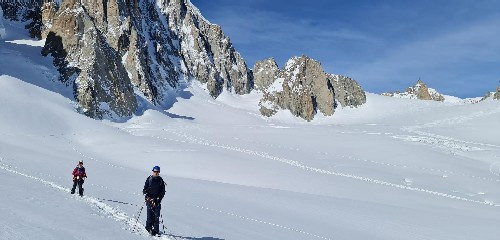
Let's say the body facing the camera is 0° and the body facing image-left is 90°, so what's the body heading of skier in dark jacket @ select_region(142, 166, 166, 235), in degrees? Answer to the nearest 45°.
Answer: approximately 0°
